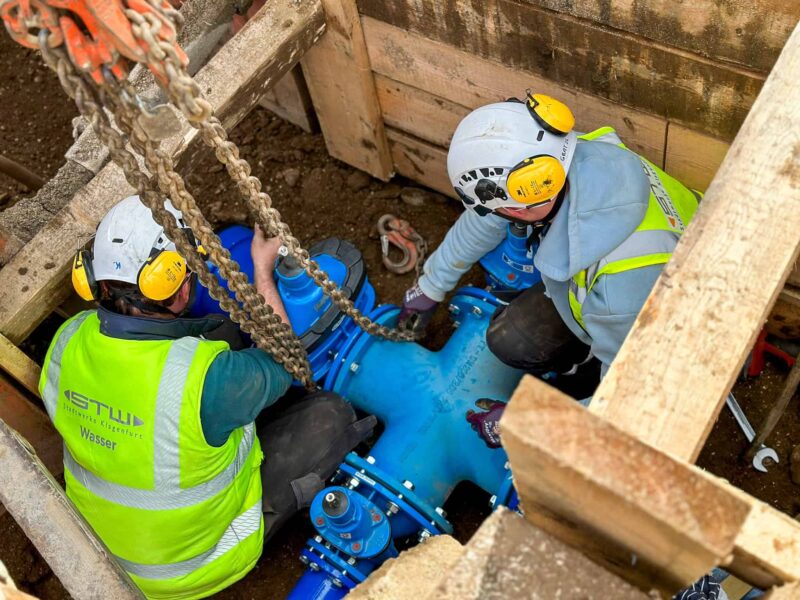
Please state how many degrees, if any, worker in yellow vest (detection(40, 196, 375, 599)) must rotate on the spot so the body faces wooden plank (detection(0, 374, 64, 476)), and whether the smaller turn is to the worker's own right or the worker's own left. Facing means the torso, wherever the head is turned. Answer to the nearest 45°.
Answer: approximately 90° to the worker's own left

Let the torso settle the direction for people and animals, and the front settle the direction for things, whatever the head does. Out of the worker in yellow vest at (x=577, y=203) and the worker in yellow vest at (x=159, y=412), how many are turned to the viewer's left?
1

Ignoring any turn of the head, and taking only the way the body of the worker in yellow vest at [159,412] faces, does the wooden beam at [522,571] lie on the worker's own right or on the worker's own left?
on the worker's own right

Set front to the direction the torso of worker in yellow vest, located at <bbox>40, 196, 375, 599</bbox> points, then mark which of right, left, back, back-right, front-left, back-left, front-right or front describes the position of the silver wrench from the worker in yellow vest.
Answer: front-right

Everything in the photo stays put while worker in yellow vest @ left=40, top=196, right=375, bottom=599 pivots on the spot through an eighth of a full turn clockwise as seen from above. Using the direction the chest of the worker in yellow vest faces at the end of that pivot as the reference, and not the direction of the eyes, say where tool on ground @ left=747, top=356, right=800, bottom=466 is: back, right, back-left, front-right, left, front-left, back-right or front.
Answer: front

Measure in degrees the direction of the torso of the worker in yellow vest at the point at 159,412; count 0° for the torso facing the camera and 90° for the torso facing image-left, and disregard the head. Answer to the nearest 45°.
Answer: approximately 225°

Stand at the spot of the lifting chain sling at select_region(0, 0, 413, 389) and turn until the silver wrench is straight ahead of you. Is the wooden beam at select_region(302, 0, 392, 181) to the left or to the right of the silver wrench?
left

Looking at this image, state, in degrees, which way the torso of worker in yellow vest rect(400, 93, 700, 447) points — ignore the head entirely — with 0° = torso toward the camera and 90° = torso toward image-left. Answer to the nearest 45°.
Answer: approximately 90°

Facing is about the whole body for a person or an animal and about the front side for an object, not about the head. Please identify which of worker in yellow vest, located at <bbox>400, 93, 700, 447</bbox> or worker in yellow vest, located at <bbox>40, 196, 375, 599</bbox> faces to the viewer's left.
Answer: worker in yellow vest, located at <bbox>400, 93, 700, 447</bbox>

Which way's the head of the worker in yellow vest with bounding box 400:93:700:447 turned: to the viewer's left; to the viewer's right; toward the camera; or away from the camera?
to the viewer's left

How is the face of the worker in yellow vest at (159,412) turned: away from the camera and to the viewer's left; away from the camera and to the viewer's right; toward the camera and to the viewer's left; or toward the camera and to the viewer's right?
away from the camera and to the viewer's right
